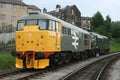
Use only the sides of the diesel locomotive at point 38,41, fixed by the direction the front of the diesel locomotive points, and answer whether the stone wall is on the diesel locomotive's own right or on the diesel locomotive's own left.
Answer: on the diesel locomotive's own right

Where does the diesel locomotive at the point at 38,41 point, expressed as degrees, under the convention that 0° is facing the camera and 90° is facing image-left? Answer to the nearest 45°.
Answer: approximately 45°
